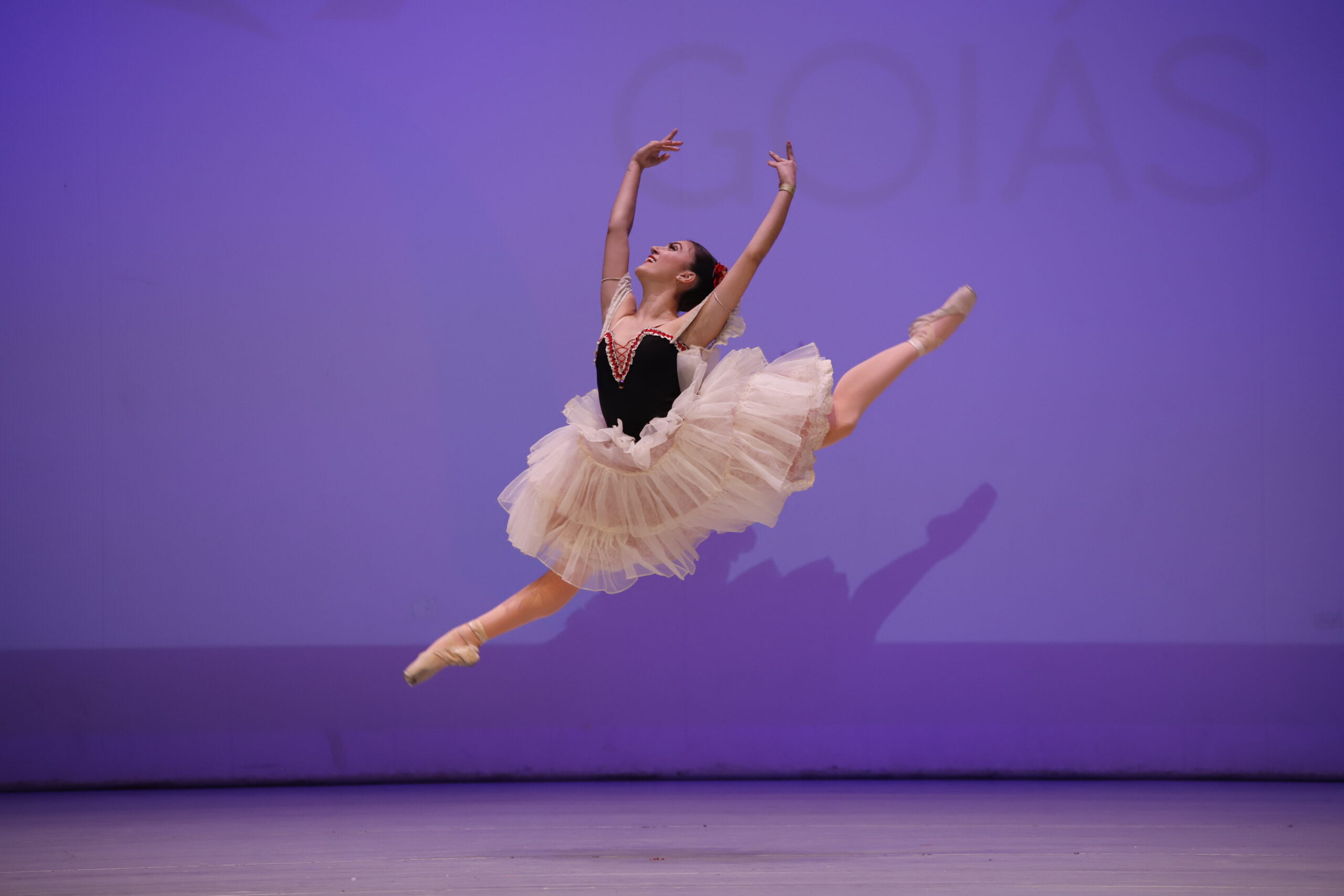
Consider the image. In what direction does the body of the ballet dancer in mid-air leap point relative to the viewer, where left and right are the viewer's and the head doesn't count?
facing the viewer and to the left of the viewer

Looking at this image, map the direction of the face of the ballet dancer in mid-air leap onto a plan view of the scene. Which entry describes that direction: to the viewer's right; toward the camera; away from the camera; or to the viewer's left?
to the viewer's left
